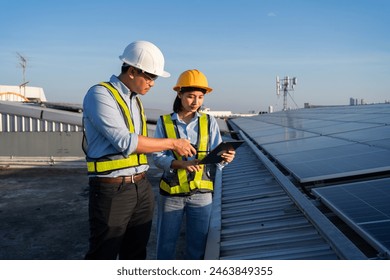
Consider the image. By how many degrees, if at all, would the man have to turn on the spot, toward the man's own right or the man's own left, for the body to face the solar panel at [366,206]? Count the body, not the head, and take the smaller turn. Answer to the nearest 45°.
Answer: approximately 45° to the man's own left

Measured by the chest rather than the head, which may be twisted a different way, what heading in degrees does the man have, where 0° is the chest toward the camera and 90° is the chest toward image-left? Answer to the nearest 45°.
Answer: approximately 315°

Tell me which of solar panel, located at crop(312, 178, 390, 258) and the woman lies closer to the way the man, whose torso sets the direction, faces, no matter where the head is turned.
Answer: the solar panel

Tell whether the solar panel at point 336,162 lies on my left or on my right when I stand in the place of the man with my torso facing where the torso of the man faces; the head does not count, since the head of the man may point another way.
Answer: on my left
